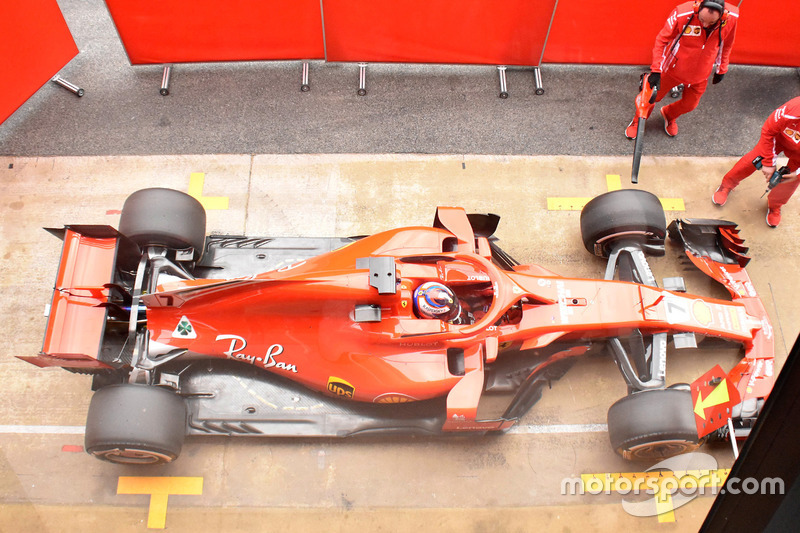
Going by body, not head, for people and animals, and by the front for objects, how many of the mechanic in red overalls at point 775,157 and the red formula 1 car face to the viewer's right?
1

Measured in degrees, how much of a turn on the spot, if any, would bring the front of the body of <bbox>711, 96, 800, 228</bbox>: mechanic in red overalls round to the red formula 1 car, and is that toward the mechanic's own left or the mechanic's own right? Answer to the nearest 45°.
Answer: approximately 45° to the mechanic's own right

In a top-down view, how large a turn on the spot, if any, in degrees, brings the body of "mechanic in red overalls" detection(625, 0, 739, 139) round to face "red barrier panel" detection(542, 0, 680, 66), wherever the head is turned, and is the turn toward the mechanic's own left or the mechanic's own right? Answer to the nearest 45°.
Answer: approximately 135° to the mechanic's own right

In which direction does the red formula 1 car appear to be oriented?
to the viewer's right

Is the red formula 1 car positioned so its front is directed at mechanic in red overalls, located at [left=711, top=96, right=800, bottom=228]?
yes
